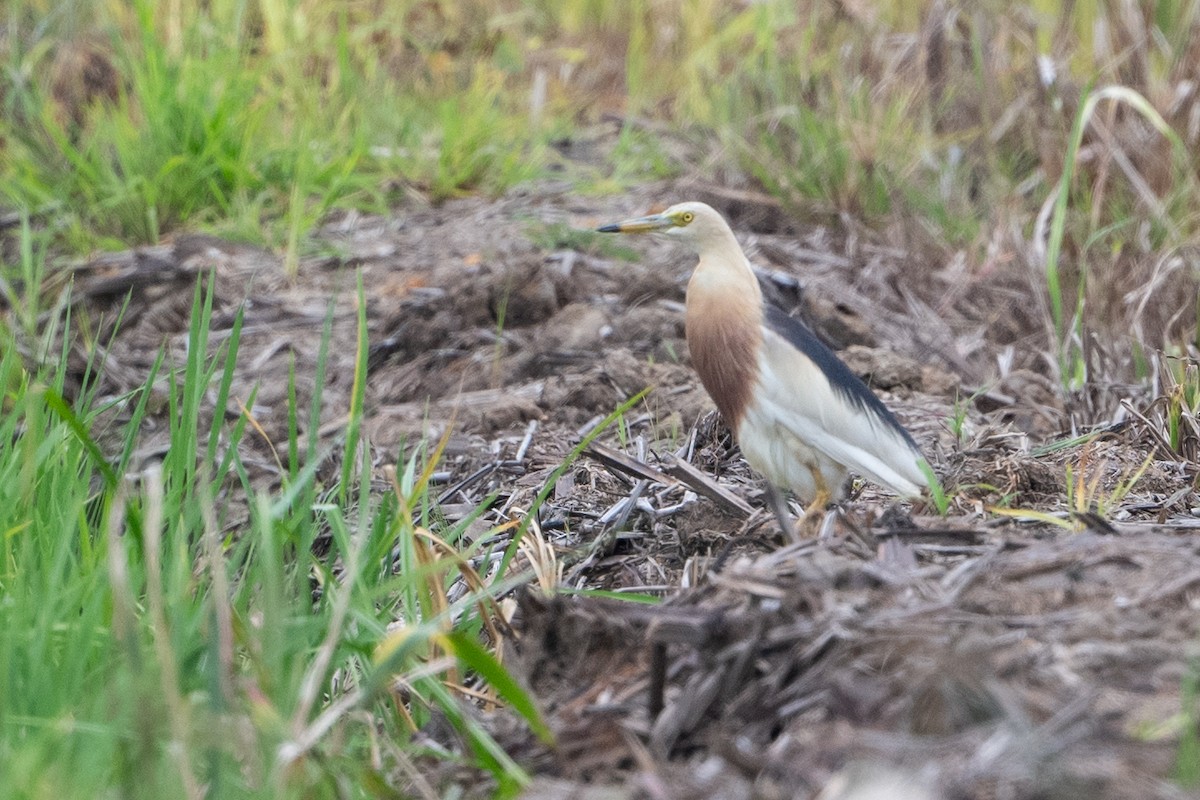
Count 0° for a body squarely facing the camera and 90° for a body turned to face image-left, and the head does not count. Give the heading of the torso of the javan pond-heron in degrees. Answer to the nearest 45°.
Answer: approximately 90°
